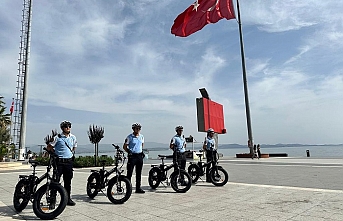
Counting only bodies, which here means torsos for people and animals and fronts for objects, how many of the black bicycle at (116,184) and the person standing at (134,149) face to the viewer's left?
0

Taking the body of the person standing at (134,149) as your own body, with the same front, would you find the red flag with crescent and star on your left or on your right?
on your left

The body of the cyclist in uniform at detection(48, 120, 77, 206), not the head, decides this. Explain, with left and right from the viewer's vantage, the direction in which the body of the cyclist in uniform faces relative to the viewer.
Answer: facing the viewer and to the right of the viewer

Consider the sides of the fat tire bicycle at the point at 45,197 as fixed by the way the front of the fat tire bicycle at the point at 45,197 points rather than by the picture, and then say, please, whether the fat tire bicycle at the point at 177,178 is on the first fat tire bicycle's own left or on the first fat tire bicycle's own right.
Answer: on the first fat tire bicycle's own left

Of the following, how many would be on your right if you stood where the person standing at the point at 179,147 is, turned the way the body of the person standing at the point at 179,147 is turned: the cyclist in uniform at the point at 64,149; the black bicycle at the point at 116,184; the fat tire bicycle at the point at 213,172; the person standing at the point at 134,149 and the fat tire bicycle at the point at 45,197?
4

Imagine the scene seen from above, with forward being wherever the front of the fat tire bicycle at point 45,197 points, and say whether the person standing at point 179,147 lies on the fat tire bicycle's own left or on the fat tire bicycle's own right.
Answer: on the fat tire bicycle's own left

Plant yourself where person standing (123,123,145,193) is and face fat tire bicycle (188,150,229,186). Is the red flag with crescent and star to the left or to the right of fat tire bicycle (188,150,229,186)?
left
